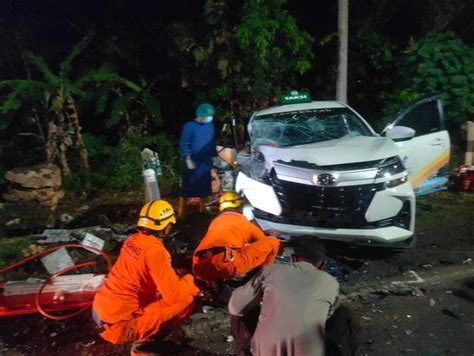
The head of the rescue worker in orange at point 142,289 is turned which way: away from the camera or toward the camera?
away from the camera

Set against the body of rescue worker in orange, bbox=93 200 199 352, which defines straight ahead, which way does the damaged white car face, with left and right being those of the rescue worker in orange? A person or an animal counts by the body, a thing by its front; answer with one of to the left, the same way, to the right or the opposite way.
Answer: the opposite way

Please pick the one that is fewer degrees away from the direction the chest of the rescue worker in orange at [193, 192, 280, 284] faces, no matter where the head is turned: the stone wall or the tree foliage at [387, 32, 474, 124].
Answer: the tree foliage

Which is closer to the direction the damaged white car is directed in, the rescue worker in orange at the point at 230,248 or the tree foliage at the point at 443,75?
the rescue worker in orange

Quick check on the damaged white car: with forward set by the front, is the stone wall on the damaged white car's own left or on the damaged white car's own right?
on the damaged white car's own right

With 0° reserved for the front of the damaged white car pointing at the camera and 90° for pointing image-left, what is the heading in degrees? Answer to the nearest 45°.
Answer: approximately 0°

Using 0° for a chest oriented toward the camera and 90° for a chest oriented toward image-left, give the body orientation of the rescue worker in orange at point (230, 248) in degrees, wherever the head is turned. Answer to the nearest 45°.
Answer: approximately 225°
